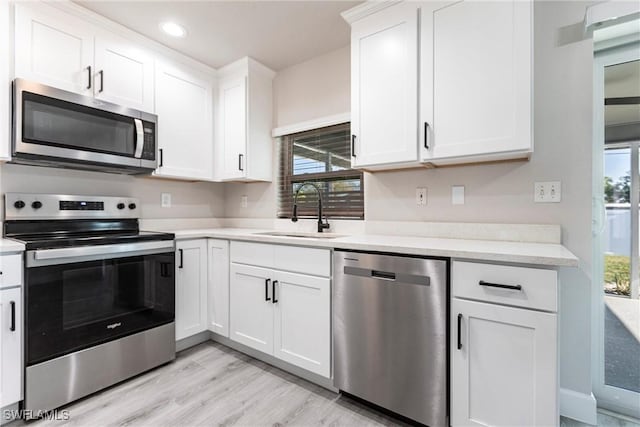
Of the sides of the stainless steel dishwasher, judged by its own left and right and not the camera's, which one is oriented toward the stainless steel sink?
right

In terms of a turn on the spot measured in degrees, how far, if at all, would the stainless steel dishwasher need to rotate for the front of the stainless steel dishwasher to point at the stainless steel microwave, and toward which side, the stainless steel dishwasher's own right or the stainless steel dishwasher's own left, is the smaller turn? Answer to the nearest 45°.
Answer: approximately 45° to the stainless steel dishwasher's own right

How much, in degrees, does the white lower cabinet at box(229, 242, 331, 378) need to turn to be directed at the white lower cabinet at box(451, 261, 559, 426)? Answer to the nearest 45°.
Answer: approximately 90° to its left

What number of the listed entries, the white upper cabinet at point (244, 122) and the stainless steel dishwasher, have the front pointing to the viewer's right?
0

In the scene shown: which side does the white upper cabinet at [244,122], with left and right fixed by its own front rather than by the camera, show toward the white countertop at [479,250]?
left

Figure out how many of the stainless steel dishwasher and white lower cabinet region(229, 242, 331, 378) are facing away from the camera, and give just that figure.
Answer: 0

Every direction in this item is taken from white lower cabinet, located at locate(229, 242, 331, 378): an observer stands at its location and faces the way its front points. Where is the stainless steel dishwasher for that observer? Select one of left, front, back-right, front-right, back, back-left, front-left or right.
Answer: left

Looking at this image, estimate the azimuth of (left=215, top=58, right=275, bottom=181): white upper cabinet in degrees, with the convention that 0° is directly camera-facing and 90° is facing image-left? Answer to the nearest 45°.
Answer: approximately 45°

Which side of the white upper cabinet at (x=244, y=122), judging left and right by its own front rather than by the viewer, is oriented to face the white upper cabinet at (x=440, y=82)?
left

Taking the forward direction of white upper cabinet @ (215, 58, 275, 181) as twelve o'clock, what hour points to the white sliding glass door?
The white sliding glass door is roughly at 9 o'clock from the white upper cabinet.
